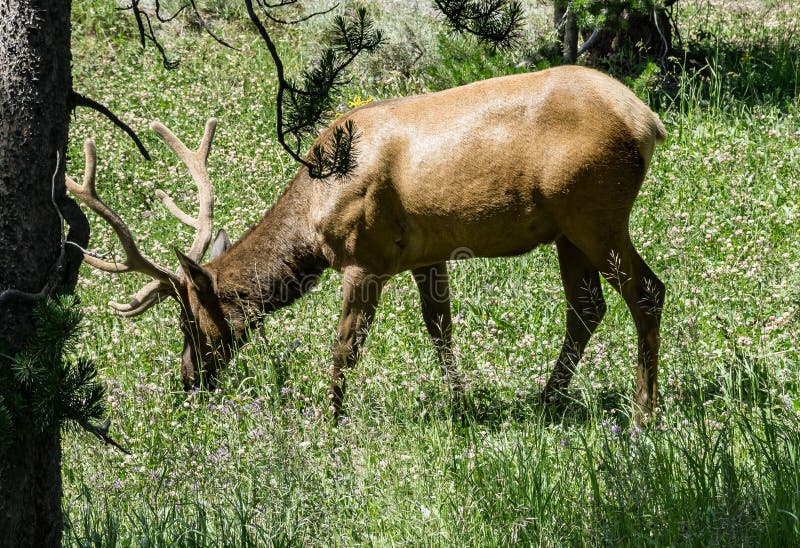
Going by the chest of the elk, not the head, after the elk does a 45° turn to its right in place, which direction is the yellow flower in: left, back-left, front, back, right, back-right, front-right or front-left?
front-right

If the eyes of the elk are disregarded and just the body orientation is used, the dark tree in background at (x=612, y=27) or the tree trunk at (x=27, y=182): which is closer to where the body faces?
the tree trunk

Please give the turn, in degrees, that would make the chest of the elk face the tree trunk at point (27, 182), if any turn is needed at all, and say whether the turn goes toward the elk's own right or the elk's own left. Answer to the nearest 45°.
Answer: approximately 45° to the elk's own left

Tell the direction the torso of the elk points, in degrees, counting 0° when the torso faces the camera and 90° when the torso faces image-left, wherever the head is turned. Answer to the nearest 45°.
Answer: approximately 90°

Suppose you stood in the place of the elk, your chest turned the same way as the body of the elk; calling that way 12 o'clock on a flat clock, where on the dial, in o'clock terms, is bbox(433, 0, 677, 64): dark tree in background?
The dark tree in background is roughly at 4 o'clock from the elk.
